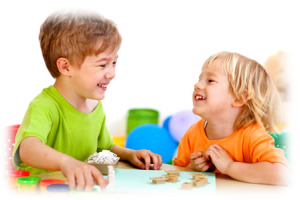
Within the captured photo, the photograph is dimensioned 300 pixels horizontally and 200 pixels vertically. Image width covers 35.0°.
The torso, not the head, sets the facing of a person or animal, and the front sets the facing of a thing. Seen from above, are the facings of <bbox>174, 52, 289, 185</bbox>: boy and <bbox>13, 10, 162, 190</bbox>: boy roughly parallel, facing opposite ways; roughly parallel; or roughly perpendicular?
roughly perpendicular

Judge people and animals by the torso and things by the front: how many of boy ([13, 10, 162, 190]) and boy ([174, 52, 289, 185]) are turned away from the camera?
0

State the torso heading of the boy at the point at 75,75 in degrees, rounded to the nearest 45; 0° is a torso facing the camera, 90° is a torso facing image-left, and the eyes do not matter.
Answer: approximately 315°

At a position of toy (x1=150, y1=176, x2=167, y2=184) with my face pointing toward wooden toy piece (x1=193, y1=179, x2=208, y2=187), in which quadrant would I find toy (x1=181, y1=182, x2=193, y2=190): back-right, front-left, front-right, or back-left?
front-right

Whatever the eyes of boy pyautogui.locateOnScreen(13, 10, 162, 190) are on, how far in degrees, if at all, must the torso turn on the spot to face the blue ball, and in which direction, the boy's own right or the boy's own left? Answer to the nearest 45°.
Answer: approximately 135° to the boy's own left

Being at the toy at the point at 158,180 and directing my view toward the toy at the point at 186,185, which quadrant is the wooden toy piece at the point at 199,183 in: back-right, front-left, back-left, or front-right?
front-left

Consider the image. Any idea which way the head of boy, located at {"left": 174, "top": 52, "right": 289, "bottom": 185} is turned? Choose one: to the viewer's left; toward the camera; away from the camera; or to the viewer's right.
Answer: to the viewer's left

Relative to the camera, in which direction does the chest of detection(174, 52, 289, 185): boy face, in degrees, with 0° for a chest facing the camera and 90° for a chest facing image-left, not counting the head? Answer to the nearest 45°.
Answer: approximately 45°
